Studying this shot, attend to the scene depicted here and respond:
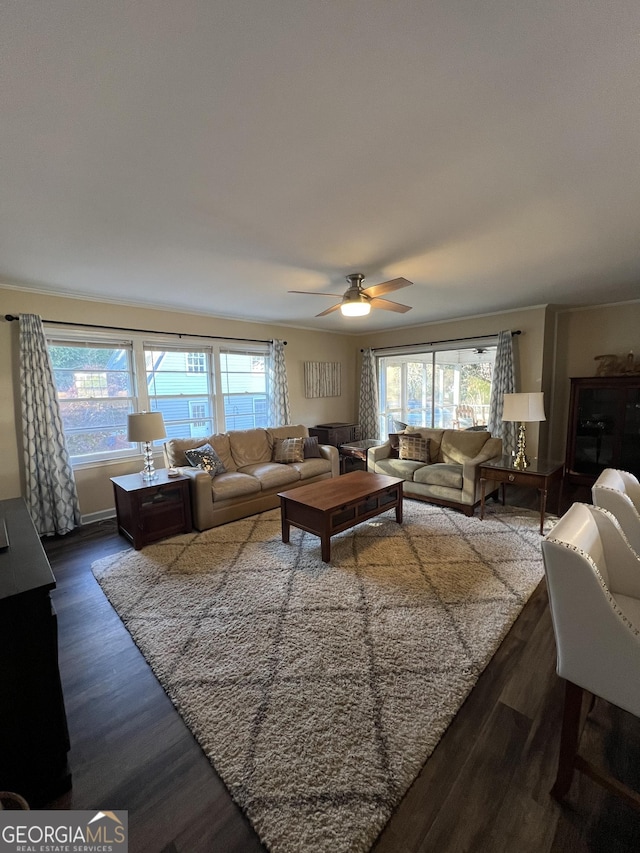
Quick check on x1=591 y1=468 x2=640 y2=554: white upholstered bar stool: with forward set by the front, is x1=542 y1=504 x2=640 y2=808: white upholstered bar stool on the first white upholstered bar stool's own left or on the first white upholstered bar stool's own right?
on the first white upholstered bar stool's own right

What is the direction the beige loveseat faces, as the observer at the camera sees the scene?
facing the viewer and to the left of the viewer

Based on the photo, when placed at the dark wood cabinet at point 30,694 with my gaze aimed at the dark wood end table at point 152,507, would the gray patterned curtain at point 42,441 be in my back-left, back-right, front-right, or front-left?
front-left

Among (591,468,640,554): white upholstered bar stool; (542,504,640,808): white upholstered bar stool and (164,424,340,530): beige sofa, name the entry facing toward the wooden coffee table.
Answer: the beige sofa

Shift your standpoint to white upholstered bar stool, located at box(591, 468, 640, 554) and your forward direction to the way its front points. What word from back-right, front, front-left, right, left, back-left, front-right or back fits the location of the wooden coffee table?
back-right

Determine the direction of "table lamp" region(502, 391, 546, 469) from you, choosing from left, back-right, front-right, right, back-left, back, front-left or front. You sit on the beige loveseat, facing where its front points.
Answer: left

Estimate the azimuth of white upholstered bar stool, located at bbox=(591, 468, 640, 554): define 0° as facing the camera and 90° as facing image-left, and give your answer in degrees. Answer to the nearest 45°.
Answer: approximately 315°

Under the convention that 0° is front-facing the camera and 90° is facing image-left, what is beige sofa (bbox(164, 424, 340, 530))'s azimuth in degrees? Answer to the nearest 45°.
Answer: approximately 315°

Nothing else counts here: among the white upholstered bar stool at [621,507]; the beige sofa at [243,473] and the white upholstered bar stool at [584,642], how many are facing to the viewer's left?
0

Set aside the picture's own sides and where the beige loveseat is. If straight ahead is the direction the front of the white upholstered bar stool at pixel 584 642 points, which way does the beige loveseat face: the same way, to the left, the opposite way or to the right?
to the right

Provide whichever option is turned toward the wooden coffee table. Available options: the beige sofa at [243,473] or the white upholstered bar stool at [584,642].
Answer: the beige sofa

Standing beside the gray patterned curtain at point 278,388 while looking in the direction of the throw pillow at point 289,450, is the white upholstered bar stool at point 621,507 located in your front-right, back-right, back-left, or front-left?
front-left

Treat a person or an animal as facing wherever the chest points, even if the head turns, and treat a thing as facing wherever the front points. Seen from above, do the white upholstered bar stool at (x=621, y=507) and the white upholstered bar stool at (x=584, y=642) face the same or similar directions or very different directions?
same or similar directions

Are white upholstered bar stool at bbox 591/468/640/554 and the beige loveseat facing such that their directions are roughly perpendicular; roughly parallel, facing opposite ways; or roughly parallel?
roughly perpendicular

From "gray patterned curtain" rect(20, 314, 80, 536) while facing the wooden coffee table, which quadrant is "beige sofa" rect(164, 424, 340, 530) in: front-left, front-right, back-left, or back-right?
front-left

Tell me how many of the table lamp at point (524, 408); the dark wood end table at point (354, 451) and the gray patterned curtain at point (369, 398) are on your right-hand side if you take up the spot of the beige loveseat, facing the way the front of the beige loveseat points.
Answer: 2

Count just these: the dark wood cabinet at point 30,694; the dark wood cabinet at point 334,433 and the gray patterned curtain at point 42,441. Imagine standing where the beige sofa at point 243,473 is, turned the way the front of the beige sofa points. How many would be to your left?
1
